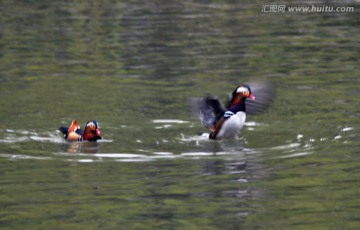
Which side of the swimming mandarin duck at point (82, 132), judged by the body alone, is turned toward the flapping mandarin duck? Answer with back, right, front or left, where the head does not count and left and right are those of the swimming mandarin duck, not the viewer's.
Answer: front

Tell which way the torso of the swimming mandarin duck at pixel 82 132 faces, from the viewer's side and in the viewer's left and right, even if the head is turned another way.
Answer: facing to the right of the viewer

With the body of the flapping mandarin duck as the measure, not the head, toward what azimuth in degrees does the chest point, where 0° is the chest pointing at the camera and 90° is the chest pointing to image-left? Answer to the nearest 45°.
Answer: approximately 315°

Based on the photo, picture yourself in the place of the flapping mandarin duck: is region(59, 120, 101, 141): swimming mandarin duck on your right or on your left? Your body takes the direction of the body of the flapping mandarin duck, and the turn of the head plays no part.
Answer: on your right

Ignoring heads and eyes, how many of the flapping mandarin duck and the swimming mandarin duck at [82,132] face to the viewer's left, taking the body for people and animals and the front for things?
0
